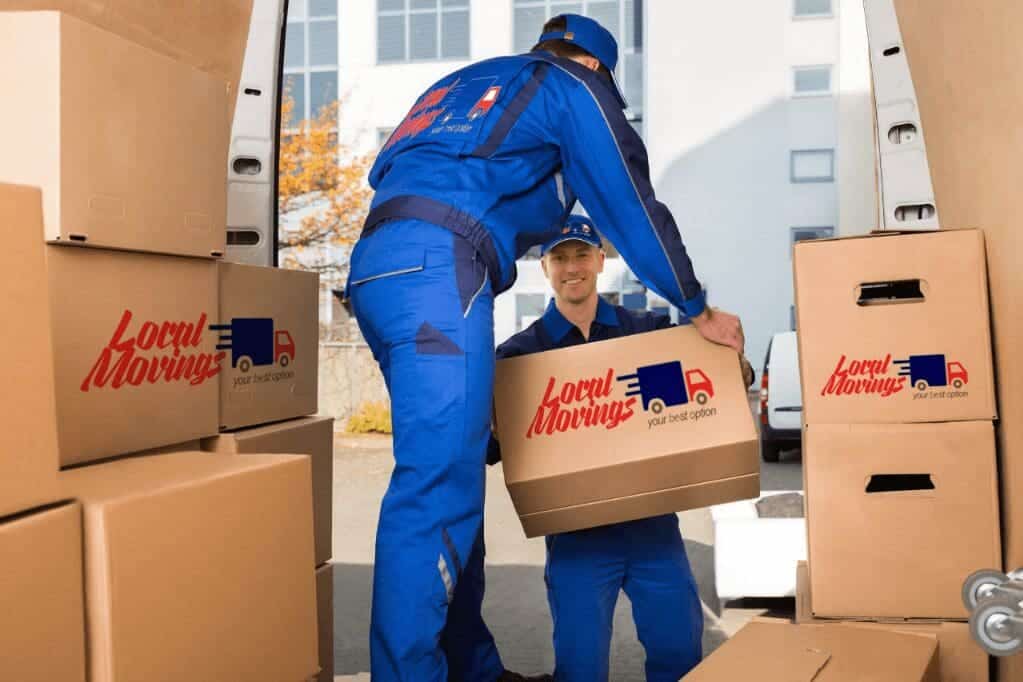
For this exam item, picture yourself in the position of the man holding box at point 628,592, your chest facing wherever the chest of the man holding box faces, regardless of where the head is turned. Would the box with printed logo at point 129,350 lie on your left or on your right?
on your right

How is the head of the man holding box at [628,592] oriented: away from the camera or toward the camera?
toward the camera

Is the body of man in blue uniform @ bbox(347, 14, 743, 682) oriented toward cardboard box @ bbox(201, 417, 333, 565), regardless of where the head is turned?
no

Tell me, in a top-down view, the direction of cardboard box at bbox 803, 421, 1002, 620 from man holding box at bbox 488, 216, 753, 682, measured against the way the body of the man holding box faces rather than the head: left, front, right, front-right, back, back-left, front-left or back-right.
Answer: front-left

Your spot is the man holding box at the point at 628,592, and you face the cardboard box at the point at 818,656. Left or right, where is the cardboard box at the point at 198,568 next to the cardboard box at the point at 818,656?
right

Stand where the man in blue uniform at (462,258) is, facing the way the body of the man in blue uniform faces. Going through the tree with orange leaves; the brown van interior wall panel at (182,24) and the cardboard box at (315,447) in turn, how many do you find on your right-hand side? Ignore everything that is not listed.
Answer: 0

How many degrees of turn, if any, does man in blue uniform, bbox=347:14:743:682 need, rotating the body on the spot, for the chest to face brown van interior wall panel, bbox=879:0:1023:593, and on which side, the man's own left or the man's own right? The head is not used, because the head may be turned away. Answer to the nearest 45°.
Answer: approximately 45° to the man's own right

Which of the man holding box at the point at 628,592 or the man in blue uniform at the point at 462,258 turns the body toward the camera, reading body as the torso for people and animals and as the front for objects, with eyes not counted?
the man holding box

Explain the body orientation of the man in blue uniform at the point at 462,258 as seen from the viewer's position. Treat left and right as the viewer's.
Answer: facing away from the viewer and to the right of the viewer

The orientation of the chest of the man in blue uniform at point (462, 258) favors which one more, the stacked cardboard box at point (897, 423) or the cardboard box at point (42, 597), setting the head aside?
the stacked cardboard box

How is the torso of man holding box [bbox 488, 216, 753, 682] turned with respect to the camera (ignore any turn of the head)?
toward the camera

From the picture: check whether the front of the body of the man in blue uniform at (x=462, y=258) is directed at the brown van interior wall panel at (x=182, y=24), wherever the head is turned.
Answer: no

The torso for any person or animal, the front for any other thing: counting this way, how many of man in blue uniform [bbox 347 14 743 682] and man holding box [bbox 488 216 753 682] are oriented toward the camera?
1

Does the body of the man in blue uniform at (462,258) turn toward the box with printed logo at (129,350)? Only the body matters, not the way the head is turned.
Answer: no
